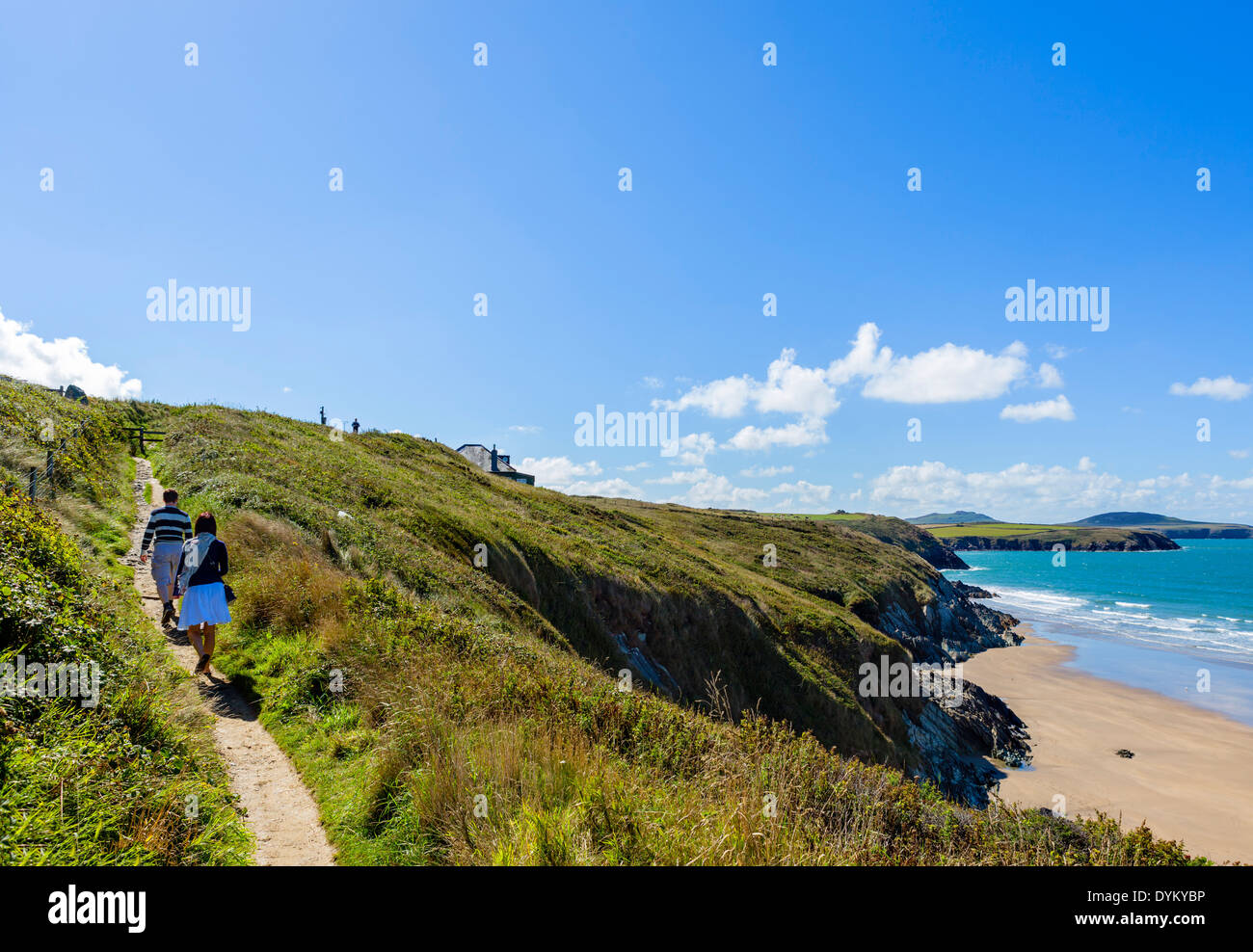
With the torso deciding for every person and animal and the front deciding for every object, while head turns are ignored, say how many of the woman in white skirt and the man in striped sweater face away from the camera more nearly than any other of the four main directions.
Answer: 2

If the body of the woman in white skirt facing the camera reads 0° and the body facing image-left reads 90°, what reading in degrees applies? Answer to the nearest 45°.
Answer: approximately 180°

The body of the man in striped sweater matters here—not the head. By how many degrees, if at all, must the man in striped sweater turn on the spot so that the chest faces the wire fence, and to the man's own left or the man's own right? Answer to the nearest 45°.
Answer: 0° — they already face it

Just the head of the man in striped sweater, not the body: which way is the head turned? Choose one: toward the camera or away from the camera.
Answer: away from the camera

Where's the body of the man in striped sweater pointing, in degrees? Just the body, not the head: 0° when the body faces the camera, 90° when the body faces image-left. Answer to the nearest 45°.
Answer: approximately 180°

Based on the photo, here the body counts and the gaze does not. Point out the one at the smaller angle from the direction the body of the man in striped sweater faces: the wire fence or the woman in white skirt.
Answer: the wire fence

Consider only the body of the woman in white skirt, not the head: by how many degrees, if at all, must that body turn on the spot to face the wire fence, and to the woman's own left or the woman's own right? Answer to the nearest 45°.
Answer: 0° — they already face it

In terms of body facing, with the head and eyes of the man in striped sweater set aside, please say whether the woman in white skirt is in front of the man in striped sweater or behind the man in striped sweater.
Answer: behind

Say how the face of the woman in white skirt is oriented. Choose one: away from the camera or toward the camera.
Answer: away from the camera
